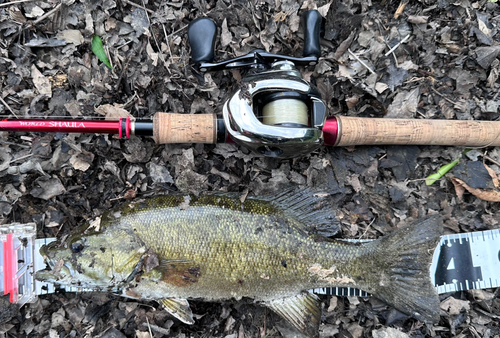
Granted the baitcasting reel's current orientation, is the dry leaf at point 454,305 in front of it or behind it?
behind

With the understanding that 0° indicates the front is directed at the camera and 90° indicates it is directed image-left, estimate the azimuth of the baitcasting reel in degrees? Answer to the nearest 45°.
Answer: approximately 90°

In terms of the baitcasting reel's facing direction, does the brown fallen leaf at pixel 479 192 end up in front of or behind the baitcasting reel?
behind

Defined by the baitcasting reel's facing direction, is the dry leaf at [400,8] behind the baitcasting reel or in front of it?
behind

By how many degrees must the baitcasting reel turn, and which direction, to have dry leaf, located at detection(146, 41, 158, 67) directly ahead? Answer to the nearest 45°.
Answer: approximately 45° to its right
